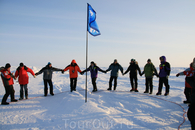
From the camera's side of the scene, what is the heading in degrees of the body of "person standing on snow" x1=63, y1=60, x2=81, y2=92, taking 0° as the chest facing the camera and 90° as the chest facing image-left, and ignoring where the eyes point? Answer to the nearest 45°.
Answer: approximately 0°

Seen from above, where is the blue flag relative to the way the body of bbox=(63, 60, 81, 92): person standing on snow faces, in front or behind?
in front
